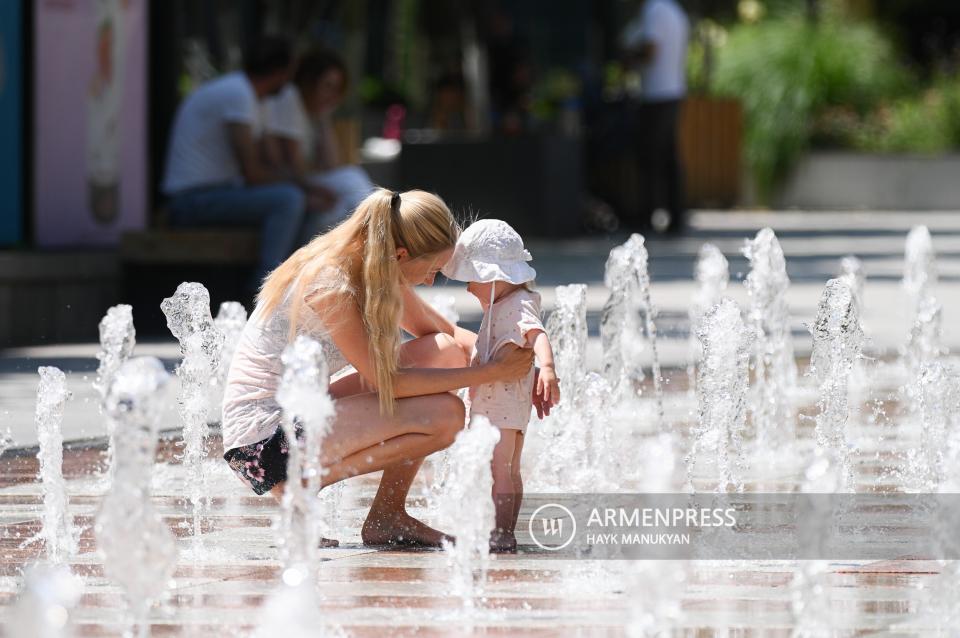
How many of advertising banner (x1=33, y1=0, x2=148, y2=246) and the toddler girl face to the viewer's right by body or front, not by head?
0

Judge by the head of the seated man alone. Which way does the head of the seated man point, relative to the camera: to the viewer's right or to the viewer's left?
to the viewer's right

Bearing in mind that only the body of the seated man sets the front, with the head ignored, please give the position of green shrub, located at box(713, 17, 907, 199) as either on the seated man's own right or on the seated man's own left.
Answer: on the seated man's own left

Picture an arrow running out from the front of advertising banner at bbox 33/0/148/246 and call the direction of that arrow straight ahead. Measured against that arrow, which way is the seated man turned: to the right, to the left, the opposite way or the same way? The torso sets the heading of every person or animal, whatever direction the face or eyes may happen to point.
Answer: to the left

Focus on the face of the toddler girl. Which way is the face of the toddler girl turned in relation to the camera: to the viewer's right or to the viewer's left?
to the viewer's left

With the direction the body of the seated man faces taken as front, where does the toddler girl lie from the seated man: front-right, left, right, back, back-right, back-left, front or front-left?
right

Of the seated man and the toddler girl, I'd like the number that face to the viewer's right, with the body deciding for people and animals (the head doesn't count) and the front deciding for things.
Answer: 1

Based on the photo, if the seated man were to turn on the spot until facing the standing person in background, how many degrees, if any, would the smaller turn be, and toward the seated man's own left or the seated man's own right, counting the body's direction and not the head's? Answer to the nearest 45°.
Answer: approximately 45° to the seated man's own left

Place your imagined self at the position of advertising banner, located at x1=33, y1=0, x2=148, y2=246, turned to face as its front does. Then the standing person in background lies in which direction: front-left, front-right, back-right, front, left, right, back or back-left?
back-left

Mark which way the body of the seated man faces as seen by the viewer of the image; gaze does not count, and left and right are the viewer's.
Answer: facing to the right of the viewer

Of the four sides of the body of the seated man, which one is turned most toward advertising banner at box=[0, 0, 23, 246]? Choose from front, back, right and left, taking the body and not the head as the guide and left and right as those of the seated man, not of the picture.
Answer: back

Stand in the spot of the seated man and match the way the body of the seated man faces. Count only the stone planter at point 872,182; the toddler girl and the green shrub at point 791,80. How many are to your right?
1

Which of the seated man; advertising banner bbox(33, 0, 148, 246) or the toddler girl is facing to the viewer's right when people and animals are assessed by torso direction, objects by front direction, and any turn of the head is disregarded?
the seated man

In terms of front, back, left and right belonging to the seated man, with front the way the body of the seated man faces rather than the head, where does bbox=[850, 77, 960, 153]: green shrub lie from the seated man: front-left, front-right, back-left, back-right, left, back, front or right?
front-left

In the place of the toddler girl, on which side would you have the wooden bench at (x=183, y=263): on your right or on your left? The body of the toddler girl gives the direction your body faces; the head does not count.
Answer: on your right

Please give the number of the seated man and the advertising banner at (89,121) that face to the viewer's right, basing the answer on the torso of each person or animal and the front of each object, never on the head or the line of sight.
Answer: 1
